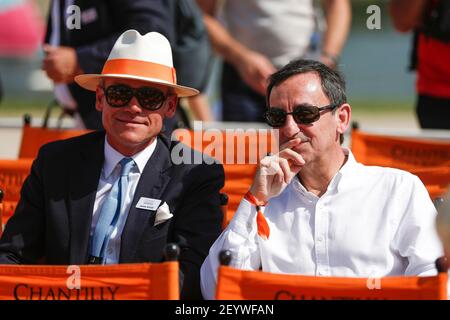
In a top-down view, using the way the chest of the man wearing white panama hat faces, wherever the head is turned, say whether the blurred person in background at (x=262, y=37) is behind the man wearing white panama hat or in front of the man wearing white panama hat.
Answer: behind

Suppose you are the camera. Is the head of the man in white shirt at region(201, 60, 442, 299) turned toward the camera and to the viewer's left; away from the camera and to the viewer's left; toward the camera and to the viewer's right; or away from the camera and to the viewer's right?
toward the camera and to the viewer's left

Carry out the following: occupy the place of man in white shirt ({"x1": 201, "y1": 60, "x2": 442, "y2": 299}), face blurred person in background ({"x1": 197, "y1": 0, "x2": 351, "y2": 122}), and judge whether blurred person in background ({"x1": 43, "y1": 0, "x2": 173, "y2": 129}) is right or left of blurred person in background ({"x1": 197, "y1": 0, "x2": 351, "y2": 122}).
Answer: left

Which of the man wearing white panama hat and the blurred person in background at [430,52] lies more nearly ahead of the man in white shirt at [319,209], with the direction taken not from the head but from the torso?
the man wearing white panama hat

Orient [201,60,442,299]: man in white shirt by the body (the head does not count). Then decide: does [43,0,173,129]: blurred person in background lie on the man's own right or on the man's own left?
on the man's own right

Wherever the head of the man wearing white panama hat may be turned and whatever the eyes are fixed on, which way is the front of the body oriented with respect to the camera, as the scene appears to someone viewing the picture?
toward the camera

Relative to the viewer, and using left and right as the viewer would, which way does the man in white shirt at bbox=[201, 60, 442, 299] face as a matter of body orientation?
facing the viewer and to the left of the viewer

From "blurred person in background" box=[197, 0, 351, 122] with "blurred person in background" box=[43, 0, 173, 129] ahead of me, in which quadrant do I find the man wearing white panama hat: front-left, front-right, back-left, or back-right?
front-left

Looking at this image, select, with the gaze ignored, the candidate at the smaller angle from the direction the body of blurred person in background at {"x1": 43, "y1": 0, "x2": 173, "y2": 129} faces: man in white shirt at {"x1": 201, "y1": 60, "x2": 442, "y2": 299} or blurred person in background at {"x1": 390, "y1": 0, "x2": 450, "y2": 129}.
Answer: the man in white shirt

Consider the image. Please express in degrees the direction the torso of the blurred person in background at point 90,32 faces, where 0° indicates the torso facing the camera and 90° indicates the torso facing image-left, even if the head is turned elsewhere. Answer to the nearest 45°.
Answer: approximately 45°

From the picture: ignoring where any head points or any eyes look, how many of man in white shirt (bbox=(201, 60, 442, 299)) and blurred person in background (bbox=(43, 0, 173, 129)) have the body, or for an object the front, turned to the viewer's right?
0

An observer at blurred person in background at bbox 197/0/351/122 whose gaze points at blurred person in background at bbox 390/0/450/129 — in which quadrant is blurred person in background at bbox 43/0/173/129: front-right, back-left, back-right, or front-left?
back-right
